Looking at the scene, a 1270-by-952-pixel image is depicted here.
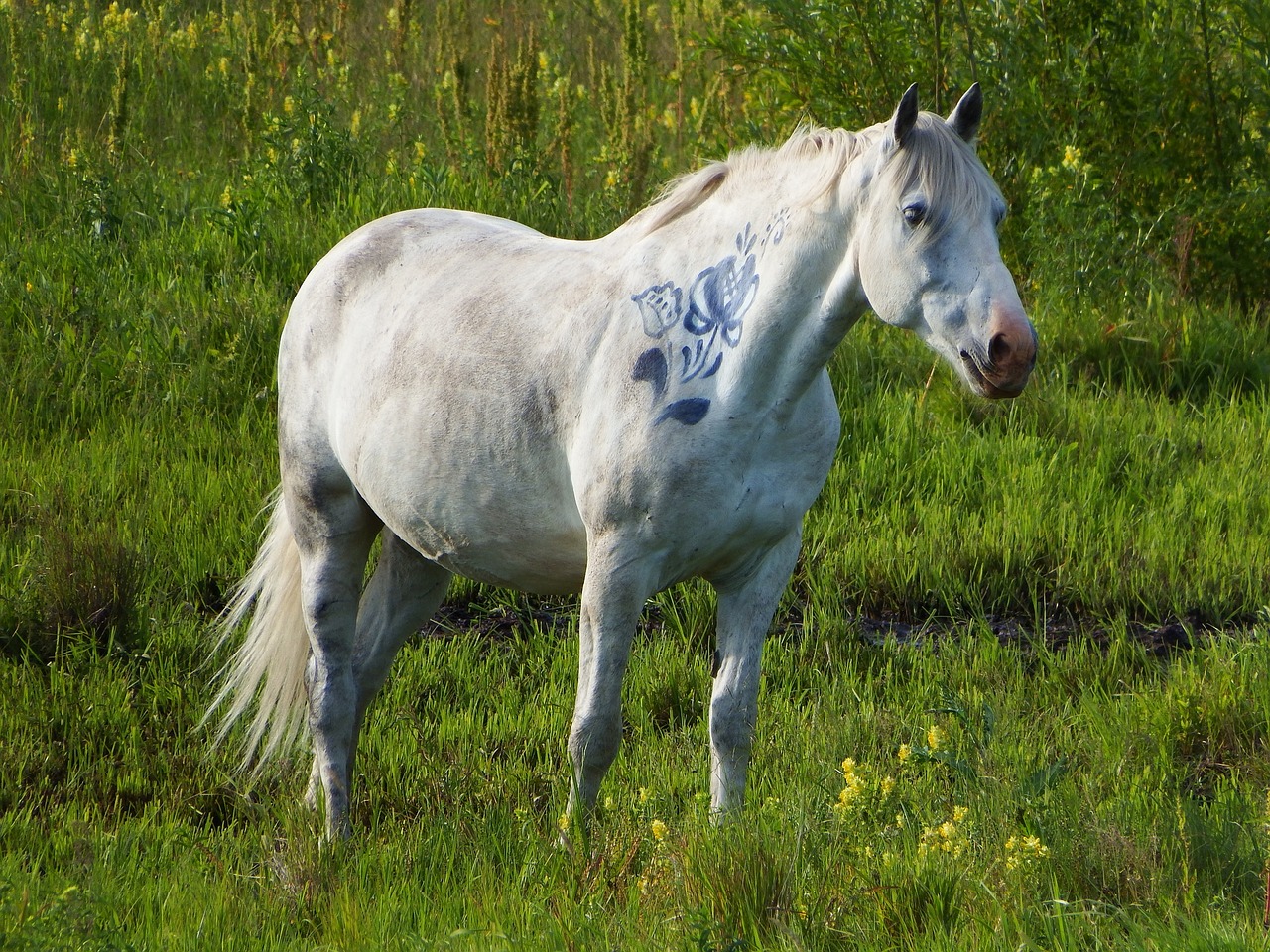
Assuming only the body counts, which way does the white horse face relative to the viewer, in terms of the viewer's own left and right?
facing the viewer and to the right of the viewer
